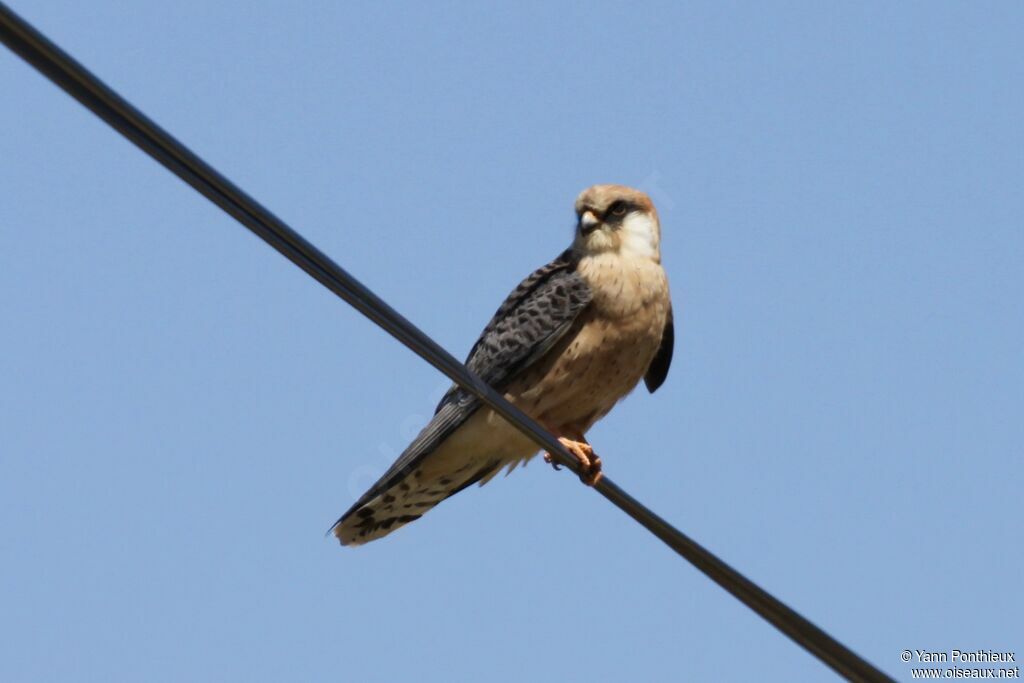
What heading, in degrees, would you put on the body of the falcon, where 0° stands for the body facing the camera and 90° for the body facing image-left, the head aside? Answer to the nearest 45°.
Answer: approximately 315°
